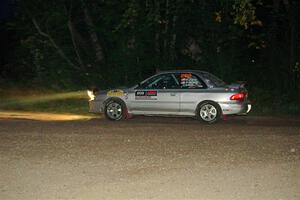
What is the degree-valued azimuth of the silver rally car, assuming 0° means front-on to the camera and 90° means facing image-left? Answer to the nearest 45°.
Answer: approximately 90°
